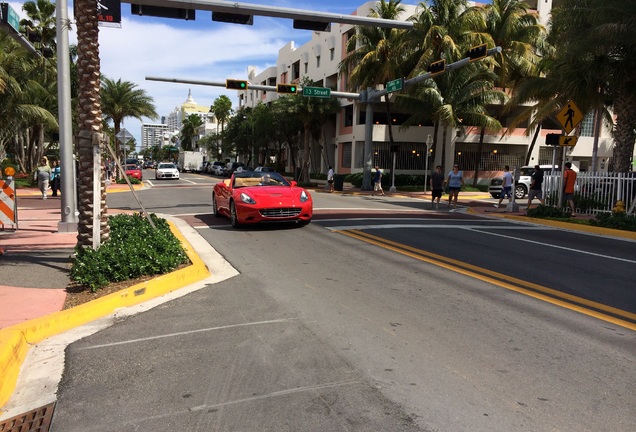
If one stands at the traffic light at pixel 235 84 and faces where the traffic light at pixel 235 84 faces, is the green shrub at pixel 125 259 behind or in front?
in front

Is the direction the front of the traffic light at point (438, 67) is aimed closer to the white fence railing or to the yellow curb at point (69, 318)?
the yellow curb

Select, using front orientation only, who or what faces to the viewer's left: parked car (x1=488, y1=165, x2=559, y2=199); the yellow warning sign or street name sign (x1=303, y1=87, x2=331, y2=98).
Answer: the parked car

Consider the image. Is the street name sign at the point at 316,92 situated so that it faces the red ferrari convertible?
yes

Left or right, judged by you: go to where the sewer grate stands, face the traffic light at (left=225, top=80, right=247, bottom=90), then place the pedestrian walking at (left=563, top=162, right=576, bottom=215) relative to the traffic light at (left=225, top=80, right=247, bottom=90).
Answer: right

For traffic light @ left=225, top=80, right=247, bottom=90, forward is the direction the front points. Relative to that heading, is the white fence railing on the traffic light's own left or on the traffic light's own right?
on the traffic light's own left

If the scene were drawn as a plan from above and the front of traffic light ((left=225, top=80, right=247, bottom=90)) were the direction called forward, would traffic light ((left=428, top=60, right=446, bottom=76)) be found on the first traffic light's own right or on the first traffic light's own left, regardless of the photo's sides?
on the first traffic light's own left

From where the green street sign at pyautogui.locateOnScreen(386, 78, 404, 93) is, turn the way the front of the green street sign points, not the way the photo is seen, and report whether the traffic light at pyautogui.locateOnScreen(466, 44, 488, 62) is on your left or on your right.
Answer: on your left

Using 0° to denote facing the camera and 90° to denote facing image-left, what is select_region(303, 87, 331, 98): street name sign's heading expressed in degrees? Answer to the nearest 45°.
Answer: approximately 0°

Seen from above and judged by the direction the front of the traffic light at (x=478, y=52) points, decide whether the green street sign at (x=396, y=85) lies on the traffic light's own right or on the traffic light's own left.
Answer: on the traffic light's own right

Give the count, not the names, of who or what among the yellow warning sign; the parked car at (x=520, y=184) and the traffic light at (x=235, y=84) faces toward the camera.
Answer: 2

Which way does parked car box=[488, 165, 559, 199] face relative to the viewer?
to the viewer's left

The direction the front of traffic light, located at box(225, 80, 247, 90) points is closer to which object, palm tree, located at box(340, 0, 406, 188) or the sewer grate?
the sewer grate

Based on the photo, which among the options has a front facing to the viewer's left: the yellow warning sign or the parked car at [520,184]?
the parked car
